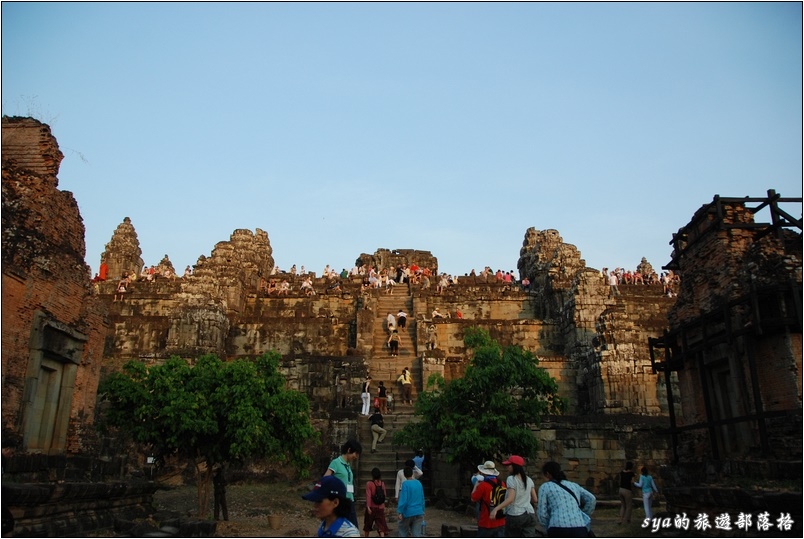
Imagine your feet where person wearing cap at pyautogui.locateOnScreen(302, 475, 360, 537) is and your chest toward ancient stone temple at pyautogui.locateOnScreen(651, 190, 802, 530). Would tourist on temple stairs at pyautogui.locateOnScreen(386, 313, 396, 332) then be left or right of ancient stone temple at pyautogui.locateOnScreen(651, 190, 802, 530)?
left

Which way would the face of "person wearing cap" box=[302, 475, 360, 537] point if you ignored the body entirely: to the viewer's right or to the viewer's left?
to the viewer's left

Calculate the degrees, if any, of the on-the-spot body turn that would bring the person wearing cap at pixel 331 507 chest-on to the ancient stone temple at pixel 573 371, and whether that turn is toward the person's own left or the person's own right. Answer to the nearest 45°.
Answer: approximately 135° to the person's own right

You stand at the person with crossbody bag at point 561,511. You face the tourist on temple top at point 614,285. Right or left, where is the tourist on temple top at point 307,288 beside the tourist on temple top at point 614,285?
left

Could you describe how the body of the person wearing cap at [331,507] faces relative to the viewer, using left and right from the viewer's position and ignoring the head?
facing to the left of the viewer

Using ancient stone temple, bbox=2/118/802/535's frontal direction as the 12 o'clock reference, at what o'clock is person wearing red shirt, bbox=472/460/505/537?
The person wearing red shirt is roughly at 1 o'clock from the ancient stone temple.

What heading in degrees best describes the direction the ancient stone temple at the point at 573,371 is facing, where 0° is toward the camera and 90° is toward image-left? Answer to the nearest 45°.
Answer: approximately 0°

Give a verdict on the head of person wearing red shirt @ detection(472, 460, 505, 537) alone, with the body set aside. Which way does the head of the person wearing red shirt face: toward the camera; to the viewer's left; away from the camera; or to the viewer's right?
away from the camera

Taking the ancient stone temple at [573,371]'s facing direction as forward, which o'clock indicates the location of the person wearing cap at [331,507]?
The person wearing cap is roughly at 1 o'clock from the ancient stone temple.
